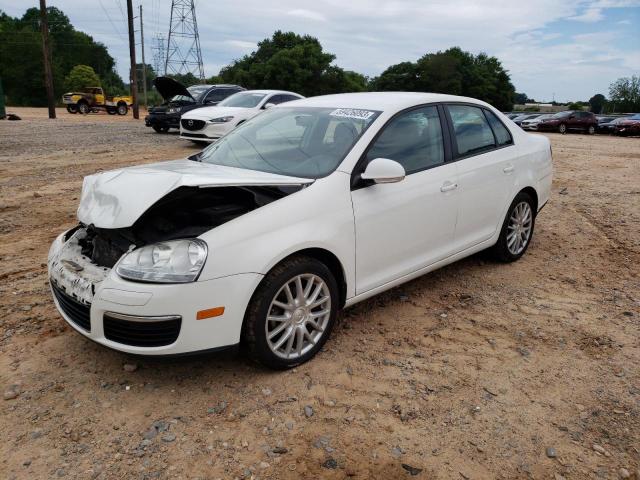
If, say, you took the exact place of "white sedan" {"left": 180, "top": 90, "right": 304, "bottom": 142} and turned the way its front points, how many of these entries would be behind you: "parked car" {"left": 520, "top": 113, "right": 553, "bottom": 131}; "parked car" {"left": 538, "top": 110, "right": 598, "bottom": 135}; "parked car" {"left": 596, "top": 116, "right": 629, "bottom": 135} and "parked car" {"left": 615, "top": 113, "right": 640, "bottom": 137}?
4

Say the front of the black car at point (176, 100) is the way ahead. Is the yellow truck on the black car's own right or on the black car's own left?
on the black car's own right

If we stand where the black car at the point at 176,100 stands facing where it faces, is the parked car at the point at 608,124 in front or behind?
behind

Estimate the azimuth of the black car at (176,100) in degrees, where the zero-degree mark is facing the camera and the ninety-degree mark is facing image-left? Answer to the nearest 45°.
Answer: approximately 45°

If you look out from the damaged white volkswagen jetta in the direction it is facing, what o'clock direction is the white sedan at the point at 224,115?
The white sedan is roughly at 4 o'clock from the damaged white volkswagen jetta.

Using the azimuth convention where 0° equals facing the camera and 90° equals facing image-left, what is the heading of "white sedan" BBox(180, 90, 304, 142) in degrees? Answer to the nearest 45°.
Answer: approximately 45°

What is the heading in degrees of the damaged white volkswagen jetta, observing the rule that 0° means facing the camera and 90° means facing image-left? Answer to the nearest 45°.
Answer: approximately 45°

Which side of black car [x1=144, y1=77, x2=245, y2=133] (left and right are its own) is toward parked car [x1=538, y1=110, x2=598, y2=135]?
back

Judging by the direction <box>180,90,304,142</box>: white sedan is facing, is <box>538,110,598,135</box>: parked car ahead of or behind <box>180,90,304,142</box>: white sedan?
behind
